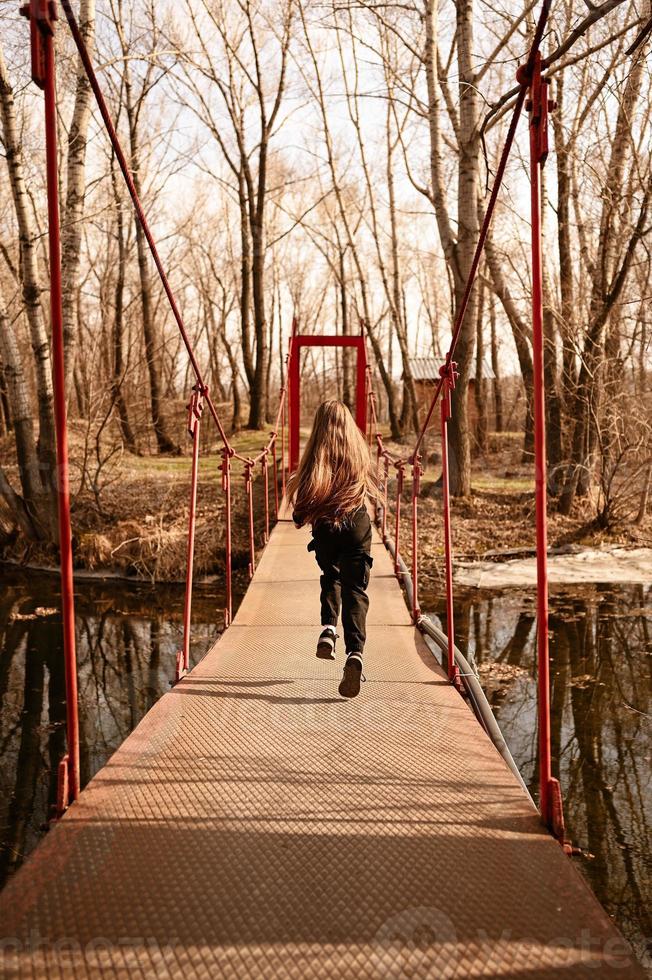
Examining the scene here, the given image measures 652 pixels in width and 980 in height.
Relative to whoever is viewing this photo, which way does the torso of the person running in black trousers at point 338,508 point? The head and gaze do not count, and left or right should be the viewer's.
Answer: facing away from the viewer

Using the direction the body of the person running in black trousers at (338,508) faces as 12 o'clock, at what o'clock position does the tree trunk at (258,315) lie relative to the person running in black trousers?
The tree trunk is roughly at 12 o'clock from the person running in black trousers.

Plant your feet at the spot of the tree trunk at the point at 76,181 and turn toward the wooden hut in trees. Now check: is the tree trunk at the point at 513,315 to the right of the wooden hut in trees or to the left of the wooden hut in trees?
right

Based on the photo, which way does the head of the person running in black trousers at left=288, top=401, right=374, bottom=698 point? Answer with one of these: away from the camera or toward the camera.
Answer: away from the camera

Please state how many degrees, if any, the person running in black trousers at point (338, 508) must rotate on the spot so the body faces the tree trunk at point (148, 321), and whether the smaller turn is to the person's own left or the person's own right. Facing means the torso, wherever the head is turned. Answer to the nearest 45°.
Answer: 0° — they already face it

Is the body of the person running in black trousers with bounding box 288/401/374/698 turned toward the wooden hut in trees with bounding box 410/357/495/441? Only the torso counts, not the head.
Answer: yes
